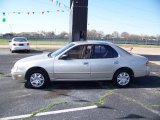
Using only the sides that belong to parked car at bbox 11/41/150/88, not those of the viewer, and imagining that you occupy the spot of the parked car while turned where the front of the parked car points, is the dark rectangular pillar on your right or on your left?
on your right

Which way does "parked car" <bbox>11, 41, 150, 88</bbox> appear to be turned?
to the viewer's left
